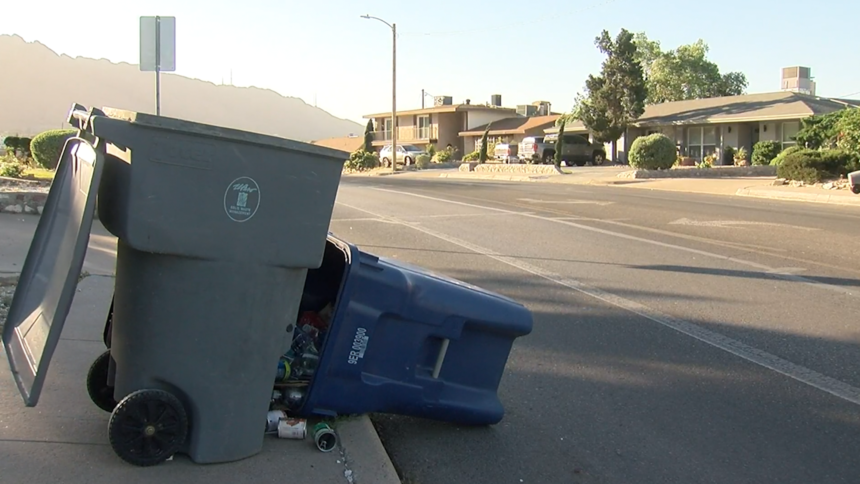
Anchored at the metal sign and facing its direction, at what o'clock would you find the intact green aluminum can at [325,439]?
The intact green aluminum can is roughly at 6 o'clock from the metal sign.

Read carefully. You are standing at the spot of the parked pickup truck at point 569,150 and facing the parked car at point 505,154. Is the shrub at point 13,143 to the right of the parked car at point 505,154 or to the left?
left

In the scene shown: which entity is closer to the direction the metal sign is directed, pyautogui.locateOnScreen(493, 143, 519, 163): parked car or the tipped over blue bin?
the parked car

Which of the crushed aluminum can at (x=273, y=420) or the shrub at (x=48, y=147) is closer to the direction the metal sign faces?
the shrub

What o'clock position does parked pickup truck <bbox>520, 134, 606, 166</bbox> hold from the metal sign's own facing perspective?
The parked pickup truck is roughly at 1 o'clock from the metal sign.

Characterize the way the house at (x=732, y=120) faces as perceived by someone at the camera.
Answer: facing the viewer

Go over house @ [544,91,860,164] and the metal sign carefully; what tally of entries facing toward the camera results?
1

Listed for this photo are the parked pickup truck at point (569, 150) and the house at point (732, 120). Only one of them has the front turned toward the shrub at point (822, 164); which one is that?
the house

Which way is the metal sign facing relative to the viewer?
away from the camera

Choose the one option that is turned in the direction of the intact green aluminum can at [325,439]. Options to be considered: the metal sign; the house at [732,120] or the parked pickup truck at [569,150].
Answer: the house
